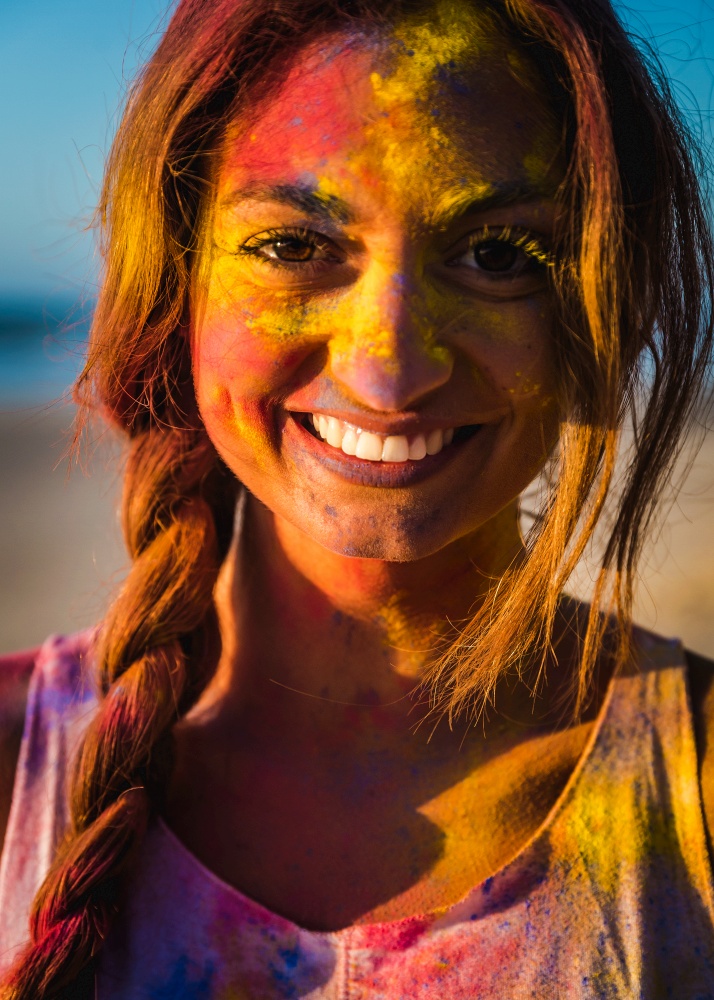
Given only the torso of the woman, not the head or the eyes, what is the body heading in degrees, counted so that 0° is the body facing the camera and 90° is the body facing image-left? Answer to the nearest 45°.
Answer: approximately 0°
